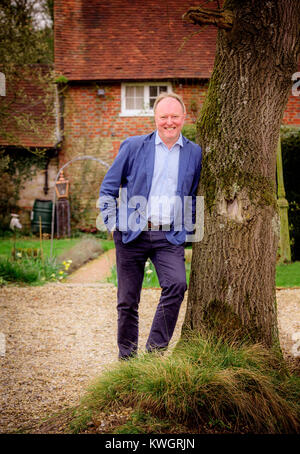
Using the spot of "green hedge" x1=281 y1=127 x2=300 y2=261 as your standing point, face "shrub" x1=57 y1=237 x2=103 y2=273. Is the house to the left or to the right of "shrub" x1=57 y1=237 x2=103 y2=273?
right

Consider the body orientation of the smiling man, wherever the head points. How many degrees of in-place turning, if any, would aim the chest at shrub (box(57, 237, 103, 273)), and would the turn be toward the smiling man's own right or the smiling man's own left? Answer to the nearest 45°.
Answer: approximately 180°

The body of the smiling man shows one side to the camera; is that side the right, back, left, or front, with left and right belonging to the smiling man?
front

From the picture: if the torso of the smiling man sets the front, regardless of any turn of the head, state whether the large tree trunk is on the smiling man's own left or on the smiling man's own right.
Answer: on the smiling man's own left

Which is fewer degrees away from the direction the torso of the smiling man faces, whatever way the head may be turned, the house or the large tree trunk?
the large tree trunk

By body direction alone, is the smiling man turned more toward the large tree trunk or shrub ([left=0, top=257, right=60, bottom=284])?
the large tree trunk

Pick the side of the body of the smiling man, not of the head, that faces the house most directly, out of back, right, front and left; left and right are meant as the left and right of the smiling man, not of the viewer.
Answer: back

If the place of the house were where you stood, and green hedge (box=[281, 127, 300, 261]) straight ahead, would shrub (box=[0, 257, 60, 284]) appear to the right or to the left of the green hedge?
right
